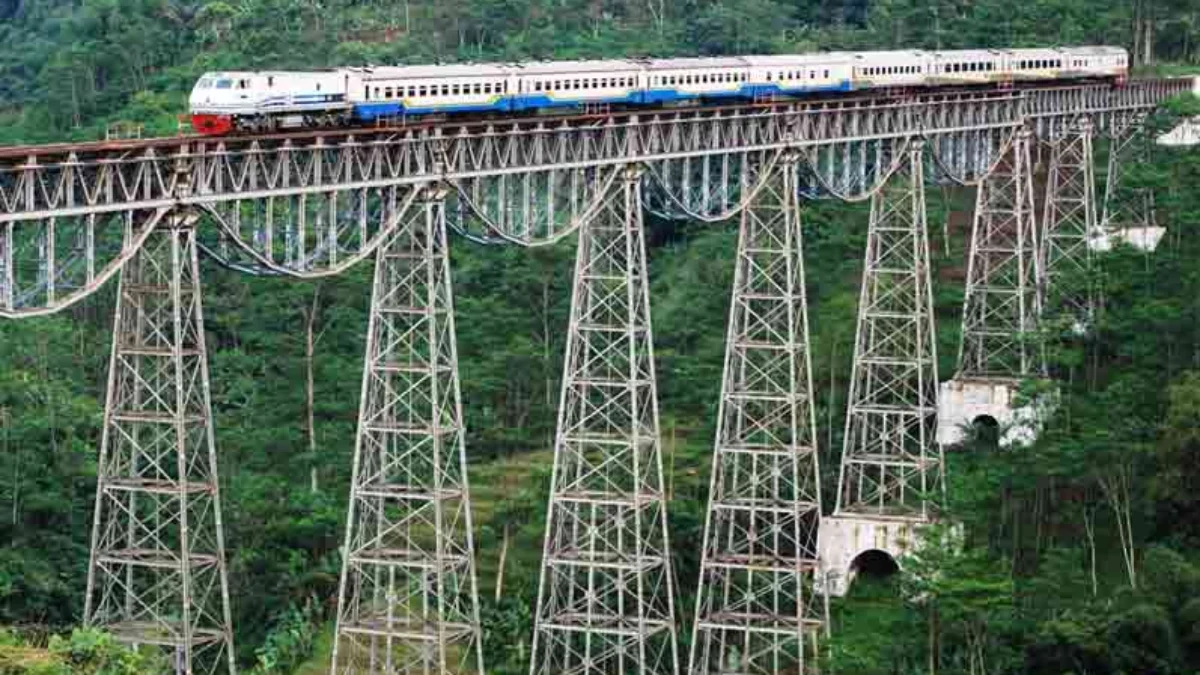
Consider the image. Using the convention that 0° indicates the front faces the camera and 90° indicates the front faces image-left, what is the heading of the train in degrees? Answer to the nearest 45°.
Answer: approximately 45°
